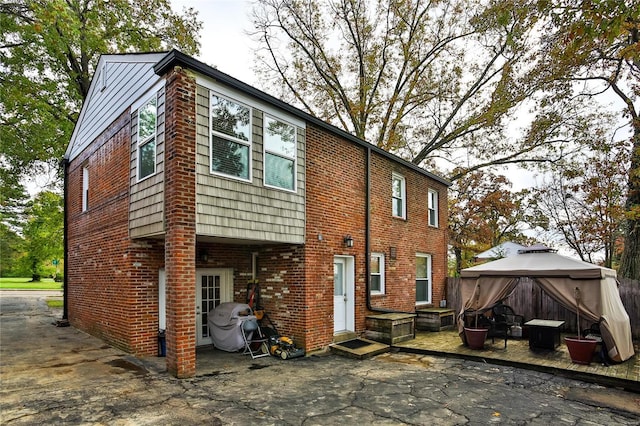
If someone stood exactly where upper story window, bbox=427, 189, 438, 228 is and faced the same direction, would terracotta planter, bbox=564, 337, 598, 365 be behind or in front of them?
in front

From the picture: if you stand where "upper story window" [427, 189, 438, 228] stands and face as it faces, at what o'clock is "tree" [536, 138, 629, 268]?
The tree is roughly at 9 o'clock from the upper story window.

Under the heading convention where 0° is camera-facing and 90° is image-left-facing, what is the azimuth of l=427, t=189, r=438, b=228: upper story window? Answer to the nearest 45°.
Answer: approximately 315°
